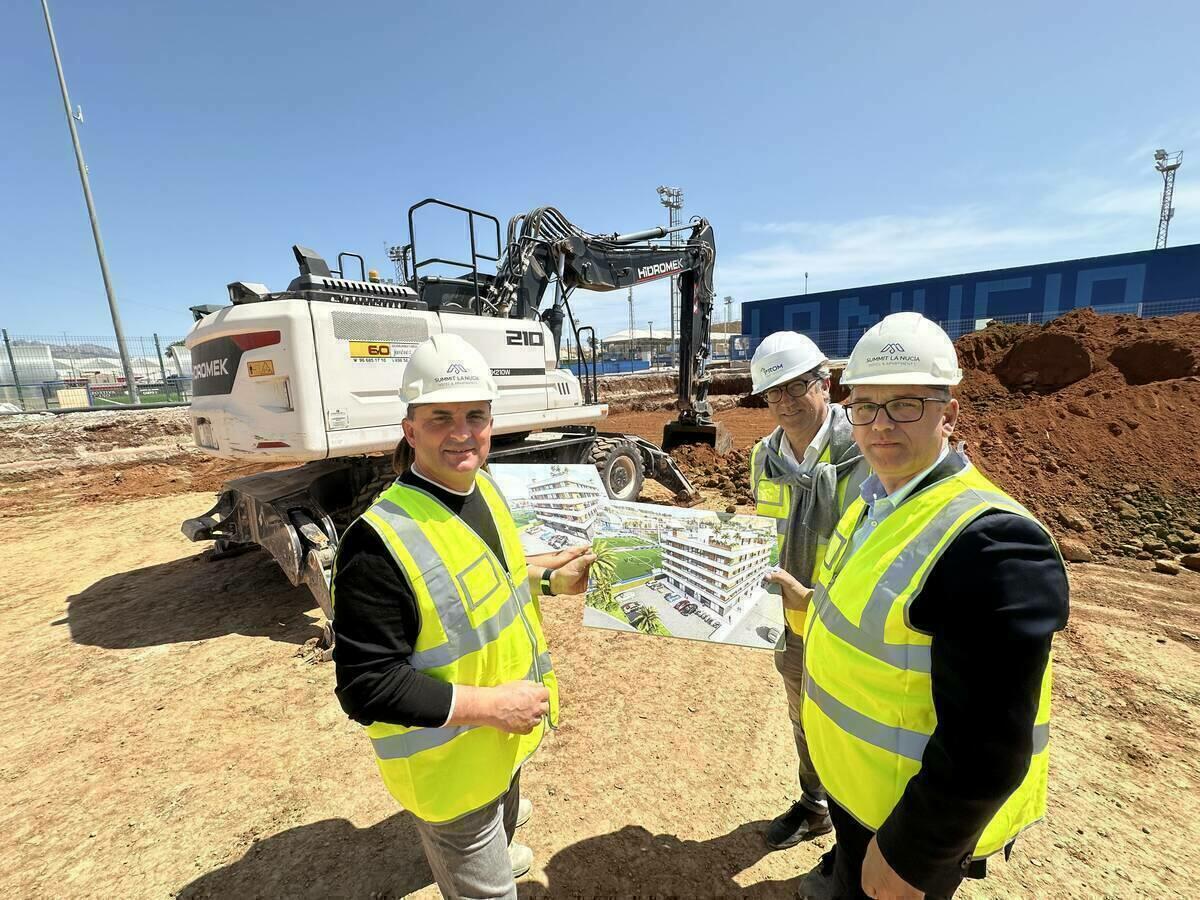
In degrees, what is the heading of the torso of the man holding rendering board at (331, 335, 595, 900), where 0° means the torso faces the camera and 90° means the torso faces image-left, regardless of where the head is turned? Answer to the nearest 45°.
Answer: approximately 315°

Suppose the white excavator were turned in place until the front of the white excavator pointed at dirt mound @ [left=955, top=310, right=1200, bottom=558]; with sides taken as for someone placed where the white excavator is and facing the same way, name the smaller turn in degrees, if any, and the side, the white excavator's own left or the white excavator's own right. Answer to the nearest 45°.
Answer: approximately 45° to the white excavator's own right

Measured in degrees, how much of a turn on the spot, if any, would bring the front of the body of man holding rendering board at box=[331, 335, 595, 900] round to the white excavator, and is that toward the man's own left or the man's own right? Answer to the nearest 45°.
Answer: approximately 135° to the man's own left

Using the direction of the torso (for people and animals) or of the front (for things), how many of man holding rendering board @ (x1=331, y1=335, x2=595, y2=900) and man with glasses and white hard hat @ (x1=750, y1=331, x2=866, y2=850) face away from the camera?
0

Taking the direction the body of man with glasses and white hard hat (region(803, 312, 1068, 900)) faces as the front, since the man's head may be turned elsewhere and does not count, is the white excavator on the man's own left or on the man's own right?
on the man's own right

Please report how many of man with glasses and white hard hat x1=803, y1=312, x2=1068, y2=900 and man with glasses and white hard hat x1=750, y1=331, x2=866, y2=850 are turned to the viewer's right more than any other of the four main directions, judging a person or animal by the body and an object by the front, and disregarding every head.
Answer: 0

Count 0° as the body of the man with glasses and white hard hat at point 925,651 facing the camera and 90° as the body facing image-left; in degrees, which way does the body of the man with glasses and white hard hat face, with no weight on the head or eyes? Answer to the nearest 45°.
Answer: approximately 45°

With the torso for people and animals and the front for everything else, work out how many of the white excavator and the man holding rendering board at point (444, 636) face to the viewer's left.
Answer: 0

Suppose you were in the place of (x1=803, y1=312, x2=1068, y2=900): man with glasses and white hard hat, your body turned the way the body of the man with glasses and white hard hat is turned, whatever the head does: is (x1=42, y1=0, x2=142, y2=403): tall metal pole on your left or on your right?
on your right

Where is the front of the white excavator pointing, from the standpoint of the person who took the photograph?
facing away from the viewer and to the right of the viewer

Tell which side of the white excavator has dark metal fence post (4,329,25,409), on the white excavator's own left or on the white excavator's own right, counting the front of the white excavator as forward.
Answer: on the white excavator's own left

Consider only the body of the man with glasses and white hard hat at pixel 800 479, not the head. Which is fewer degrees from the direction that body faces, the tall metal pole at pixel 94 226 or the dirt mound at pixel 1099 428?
the tall metal pole
